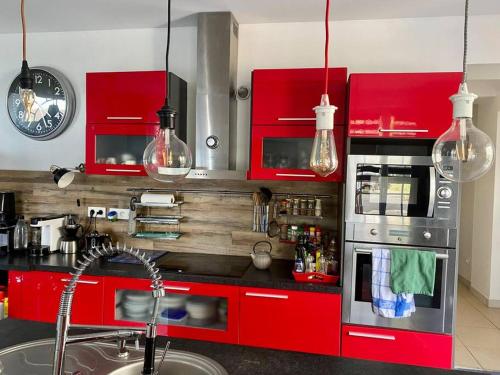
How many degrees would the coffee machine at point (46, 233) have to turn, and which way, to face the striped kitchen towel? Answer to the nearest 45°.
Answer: approximately 90° to its left

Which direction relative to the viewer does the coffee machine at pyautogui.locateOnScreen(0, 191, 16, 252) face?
toward the camera

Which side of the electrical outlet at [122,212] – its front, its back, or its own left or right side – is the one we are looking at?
front

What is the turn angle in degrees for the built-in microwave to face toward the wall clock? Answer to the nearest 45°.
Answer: approximately 90° to its right

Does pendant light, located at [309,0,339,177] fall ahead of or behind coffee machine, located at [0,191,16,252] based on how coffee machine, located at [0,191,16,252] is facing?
ahead

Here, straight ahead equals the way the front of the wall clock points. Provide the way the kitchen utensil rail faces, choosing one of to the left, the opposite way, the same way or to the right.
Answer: the same way

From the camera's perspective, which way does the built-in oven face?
toward the camera

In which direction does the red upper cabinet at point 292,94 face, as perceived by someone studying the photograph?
facing the viewer

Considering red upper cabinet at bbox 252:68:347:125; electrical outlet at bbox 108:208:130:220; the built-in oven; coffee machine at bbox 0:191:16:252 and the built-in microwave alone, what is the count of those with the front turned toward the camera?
5

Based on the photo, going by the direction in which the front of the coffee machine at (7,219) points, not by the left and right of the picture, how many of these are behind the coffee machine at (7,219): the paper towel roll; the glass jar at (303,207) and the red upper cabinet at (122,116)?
0

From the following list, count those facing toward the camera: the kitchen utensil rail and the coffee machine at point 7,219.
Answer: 2

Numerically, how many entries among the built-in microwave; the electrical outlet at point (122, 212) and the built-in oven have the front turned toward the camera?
3

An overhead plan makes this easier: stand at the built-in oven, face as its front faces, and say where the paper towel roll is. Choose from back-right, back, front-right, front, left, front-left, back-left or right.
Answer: right

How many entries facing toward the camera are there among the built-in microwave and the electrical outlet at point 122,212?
2

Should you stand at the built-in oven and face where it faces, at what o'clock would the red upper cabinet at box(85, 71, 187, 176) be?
The red upper cabinet is roughly at 3 o'clock from the built-in oven.

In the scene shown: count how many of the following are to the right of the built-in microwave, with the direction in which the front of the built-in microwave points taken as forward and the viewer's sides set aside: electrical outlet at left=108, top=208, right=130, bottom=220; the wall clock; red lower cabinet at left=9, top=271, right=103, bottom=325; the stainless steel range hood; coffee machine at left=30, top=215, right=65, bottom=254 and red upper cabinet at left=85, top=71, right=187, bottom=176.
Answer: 6

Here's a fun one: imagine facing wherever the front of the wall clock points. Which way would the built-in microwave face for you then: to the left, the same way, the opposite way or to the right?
the same way

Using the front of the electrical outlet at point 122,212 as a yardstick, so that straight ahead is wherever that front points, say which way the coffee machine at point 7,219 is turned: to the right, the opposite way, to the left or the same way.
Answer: the same way
